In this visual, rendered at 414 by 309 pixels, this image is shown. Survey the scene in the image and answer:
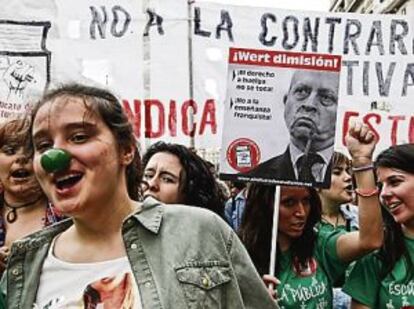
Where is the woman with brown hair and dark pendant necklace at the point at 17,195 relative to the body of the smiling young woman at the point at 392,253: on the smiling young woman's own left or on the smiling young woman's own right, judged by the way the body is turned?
on the smiling young woman's own right

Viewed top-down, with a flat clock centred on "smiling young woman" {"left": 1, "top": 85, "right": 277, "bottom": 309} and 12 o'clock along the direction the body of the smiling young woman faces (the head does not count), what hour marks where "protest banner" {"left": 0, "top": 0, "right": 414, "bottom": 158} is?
The protest banner is roughly at 5 o'clock from the smiling young woman.

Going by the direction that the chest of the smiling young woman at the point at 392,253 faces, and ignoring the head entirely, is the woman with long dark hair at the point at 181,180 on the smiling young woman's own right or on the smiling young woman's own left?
on the smiling young woman's own right

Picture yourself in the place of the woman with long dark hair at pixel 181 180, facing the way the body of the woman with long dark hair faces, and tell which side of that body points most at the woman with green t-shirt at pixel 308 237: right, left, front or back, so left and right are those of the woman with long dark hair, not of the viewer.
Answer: left
